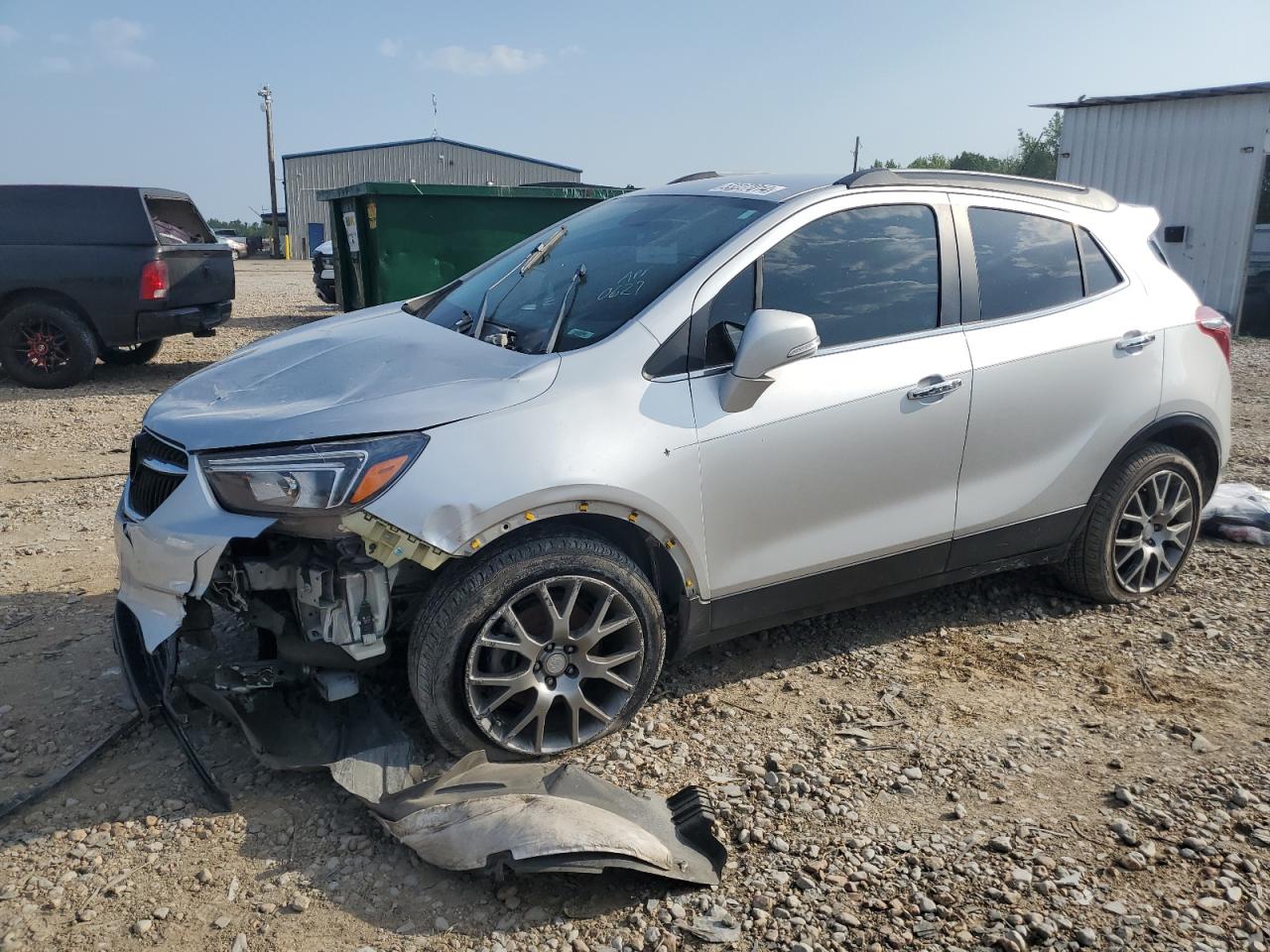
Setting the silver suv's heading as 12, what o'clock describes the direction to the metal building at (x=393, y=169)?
The metal building is roughly at 4 o'clock from the silver suv.

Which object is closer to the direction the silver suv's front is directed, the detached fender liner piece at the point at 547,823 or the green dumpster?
the detached fender liner piece

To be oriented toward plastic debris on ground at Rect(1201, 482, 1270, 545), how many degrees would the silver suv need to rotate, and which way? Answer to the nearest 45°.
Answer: approximately 180°

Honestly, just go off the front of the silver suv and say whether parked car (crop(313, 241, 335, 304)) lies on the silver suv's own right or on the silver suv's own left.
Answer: on the silver suv's own right

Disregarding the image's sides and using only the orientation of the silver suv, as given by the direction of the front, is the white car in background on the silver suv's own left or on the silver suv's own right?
on the silver suv's own right

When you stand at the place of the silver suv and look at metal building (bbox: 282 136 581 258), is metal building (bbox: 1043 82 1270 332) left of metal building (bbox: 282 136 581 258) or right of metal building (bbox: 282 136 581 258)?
right

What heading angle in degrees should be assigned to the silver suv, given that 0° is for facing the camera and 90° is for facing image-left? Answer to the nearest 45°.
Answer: approximately 45°

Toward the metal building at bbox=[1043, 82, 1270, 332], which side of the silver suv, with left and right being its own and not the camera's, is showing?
back

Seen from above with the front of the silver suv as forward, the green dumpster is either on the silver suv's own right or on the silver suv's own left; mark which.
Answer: on the silver suv's own right
